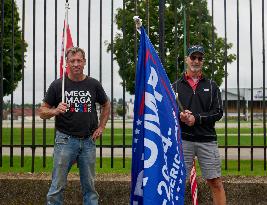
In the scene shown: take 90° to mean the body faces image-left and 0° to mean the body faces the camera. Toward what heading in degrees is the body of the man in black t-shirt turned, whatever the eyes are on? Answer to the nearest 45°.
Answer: approximately 0°

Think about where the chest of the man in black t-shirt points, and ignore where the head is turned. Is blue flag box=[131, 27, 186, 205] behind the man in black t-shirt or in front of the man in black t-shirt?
in front
